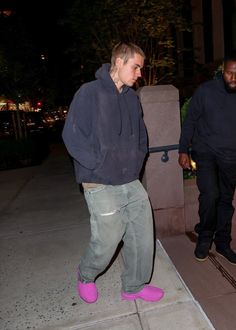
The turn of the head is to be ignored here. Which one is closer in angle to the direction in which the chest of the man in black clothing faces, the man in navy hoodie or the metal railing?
the man in navy hoodie

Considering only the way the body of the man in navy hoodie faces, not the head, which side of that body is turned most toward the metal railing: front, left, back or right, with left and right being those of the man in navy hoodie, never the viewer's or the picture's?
left

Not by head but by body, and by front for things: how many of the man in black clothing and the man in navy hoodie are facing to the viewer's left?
0

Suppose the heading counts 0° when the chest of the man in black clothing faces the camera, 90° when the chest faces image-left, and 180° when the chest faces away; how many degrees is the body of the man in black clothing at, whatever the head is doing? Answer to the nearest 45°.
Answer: approximately 0°

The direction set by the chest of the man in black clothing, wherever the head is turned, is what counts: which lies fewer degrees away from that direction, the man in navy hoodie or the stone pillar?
the man in navy hoodie

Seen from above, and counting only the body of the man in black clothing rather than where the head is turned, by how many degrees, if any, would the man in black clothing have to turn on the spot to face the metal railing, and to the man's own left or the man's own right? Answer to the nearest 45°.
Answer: approximately 135° to the man's own right

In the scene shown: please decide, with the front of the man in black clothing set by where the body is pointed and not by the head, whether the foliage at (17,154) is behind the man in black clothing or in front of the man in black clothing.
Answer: behind

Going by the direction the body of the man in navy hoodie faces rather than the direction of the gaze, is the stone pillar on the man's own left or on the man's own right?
on the man's own left
